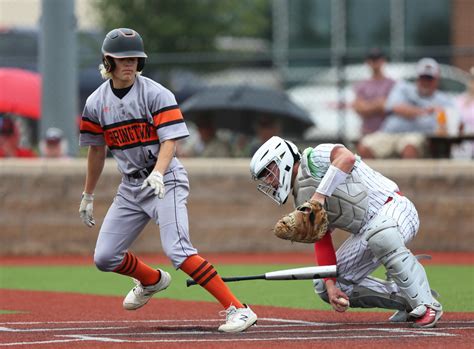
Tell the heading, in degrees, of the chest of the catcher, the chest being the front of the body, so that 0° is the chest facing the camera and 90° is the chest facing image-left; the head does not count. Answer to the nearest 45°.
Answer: approximately 45°

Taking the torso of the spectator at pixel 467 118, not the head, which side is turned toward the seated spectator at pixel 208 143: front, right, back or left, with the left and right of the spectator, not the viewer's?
right

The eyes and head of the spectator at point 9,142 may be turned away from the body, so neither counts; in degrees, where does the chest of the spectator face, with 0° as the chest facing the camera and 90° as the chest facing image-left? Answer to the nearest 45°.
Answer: approximately 0°
